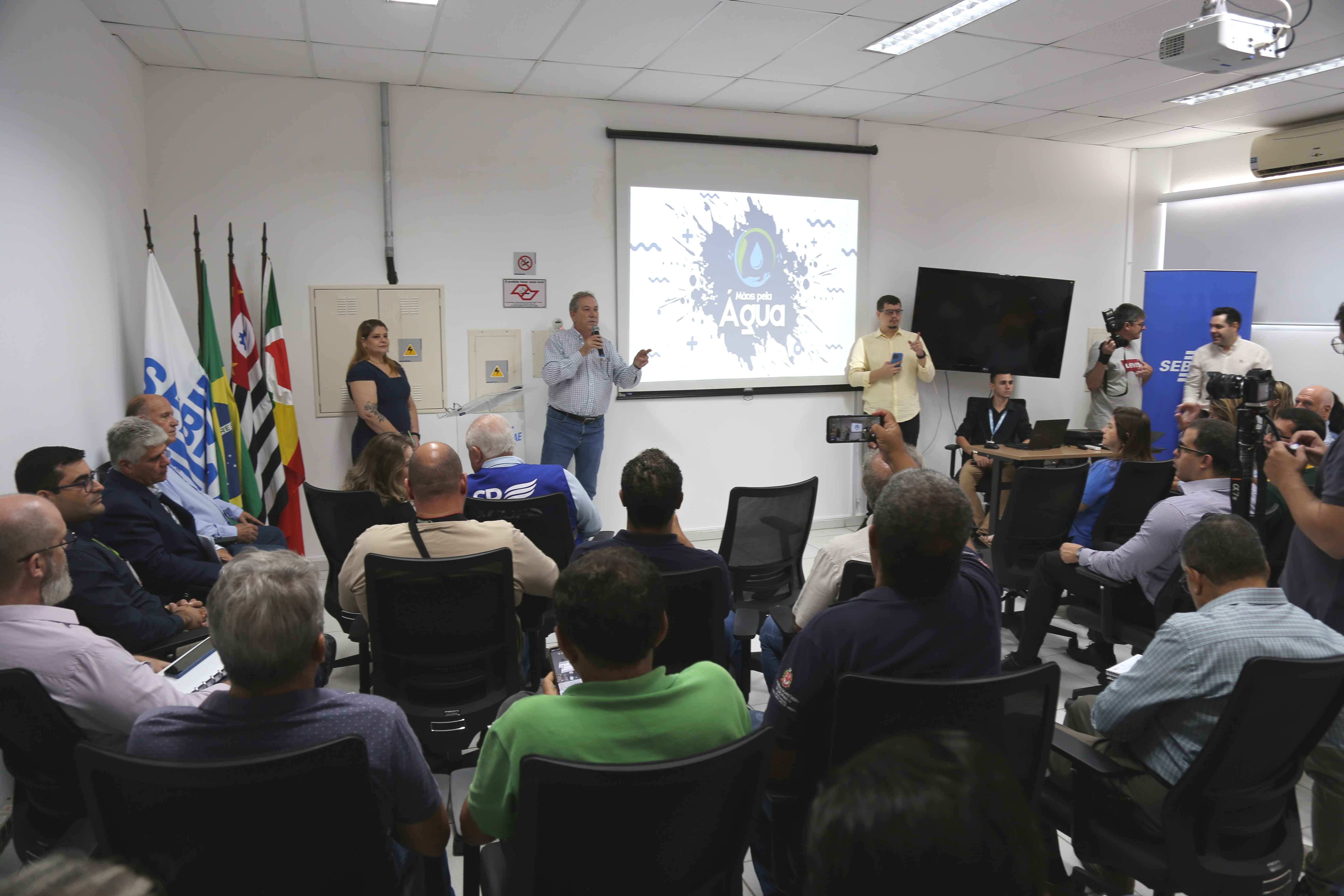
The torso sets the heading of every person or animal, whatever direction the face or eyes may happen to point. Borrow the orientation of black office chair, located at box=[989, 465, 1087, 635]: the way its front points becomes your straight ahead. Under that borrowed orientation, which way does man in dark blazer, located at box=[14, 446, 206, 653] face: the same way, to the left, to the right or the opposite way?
to the right

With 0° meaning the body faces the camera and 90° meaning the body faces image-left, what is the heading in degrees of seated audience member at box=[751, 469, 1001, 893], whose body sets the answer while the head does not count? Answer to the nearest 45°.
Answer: approximately 180°

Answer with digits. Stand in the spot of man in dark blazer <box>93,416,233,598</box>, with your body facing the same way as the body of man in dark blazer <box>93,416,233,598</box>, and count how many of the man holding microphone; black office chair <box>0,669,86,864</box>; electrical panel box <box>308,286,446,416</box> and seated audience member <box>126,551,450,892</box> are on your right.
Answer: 2

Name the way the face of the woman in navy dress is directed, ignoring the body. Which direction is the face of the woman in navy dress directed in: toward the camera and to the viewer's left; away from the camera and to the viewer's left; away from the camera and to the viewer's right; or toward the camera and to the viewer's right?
toward the camera and to the viewer's right

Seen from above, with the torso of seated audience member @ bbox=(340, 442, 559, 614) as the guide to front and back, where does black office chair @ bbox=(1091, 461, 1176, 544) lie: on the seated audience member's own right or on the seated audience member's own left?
on the seated audience member's own right

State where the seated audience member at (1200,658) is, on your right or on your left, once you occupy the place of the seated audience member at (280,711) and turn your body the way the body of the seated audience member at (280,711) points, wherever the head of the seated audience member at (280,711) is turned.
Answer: on your right

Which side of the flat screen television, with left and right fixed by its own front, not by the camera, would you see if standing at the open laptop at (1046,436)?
front

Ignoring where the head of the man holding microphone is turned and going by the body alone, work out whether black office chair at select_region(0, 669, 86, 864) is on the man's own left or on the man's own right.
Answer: on the man's own right

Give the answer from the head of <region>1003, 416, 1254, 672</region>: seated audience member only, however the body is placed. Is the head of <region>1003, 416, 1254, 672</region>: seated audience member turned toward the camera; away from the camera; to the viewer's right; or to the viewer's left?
to the viewer's left

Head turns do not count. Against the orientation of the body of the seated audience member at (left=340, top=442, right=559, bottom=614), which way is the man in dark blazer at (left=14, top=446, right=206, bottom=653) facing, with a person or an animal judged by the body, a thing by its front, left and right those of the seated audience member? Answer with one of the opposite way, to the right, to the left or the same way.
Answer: to the right

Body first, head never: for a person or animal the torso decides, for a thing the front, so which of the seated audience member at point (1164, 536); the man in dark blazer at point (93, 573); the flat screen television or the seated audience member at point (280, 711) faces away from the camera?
the seated audience member at point (280, 711)

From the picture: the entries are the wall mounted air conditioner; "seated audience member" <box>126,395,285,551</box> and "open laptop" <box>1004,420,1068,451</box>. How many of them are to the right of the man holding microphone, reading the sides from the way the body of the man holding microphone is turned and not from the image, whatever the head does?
1

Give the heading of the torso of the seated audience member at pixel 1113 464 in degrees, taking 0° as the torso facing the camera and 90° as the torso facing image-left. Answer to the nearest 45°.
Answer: approximately 90°

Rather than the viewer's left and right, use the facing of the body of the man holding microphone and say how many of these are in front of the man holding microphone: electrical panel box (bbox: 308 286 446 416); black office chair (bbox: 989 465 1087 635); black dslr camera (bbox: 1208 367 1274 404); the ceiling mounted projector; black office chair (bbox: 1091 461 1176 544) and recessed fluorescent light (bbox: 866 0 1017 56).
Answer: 5

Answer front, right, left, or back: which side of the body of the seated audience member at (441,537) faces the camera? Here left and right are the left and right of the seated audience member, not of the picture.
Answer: back

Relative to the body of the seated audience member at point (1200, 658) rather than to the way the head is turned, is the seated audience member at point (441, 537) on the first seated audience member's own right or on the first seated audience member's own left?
on the first seated audience member's own left

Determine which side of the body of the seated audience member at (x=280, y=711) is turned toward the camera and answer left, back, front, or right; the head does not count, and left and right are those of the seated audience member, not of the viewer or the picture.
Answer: back

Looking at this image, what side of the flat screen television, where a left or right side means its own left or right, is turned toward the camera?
front
